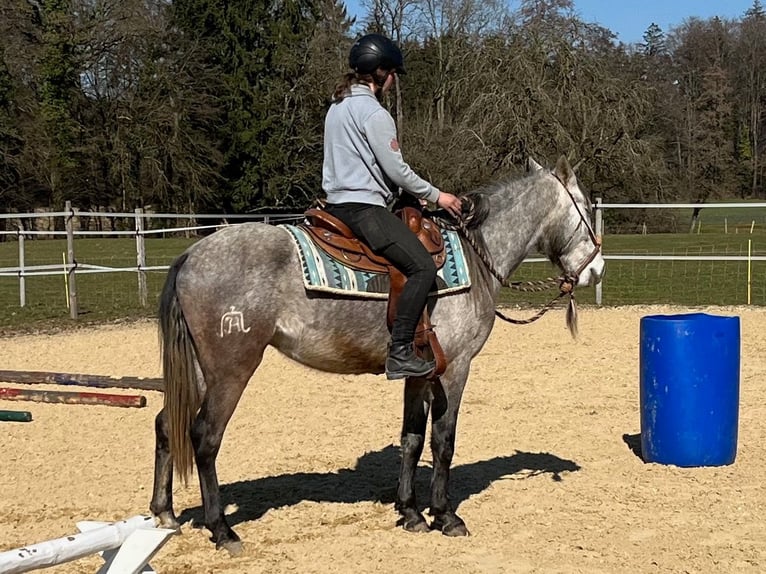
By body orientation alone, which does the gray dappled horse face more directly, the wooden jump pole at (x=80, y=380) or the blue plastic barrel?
the blue plastic barrel

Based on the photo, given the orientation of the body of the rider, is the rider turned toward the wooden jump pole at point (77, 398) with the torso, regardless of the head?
no

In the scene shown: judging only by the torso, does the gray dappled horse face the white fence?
no

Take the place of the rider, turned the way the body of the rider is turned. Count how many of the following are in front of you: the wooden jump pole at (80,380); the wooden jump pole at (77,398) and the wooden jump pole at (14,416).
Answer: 0

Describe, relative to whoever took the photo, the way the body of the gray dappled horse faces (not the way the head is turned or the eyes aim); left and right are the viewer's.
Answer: facing to the right of the viewer

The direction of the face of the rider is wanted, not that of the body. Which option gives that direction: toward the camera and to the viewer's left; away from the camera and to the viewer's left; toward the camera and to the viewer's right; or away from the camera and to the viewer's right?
away from the camera and to the viewer's right

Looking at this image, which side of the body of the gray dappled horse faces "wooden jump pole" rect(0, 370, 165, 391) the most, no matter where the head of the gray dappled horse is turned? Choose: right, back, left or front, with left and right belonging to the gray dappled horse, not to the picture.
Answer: back

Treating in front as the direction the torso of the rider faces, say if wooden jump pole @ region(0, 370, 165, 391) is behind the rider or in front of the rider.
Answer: behind

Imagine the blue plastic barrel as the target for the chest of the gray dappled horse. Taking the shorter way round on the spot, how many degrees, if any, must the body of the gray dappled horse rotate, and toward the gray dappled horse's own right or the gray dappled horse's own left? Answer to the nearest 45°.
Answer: approximately 45° to the gray dappled horse's own left

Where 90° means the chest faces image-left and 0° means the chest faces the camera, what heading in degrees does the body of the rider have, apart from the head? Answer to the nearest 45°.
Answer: approximately 270°

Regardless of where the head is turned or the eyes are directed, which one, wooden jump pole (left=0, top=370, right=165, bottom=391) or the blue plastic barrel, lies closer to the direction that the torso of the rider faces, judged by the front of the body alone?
the blue plastic barrel
